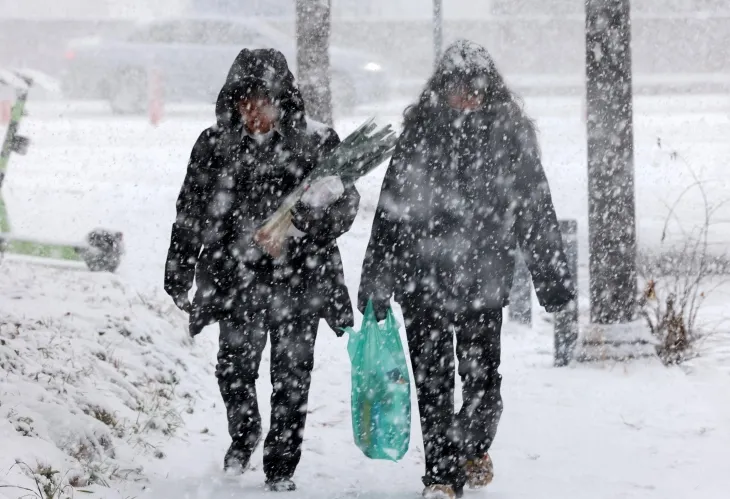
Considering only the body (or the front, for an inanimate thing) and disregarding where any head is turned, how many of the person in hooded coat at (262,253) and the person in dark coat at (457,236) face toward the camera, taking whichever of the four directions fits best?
2

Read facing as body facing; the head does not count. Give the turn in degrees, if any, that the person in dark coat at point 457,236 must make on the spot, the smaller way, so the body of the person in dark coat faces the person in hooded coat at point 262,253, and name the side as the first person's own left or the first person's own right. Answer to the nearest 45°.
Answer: approximately 90° to the first person's own right

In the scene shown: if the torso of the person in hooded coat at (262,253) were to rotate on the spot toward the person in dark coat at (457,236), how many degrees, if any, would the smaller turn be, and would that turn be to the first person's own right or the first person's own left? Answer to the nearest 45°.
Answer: approximately 90° to the first person's own left

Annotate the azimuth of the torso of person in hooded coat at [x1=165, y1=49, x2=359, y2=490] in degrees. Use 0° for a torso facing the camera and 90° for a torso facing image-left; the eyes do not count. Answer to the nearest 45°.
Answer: approximately 0°
